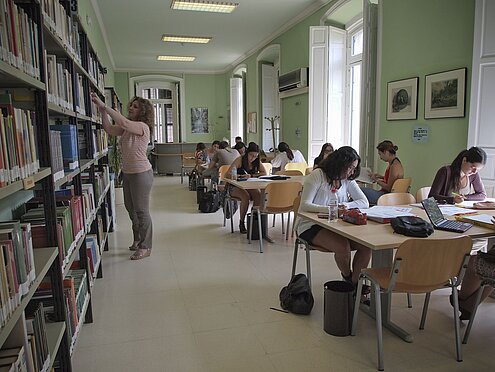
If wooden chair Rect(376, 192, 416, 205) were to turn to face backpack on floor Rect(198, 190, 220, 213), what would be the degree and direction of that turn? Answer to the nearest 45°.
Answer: approximately 135° to its right

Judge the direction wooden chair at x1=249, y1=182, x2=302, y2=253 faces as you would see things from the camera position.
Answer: facing away from the viewer and to the left of the viewer

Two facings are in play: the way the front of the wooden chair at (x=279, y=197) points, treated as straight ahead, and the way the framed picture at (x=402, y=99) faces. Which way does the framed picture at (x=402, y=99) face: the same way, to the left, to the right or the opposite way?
to the left

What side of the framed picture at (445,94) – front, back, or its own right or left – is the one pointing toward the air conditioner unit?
right

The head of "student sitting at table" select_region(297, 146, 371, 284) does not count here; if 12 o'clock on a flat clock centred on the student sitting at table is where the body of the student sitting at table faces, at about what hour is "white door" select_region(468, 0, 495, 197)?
The white door is roughly at 9 o'clock from the student sitting at table.

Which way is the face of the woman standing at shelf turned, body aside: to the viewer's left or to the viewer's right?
to the viewer's left

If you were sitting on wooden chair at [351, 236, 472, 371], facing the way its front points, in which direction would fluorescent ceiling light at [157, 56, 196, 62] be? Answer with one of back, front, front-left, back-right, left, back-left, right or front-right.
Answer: front

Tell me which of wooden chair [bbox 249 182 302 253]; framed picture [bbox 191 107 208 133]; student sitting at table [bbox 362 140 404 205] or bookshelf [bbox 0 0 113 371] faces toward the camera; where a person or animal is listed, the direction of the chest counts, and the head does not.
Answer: the framed picture

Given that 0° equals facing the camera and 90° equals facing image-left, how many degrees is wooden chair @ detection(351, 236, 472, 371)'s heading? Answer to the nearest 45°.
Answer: approximately 135°

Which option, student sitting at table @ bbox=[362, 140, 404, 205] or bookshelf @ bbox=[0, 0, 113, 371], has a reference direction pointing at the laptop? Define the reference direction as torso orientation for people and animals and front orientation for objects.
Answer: the bookshelf

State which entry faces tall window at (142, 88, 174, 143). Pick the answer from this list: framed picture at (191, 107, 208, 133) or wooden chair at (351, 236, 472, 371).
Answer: the wooden chair

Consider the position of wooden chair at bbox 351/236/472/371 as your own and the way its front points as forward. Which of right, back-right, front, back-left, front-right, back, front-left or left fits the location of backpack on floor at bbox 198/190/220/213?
front

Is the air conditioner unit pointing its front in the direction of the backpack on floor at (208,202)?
yes

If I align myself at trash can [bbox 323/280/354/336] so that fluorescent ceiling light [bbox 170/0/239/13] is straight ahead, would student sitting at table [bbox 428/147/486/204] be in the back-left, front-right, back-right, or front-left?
front-right

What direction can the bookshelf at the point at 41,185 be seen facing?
to the viewer's right

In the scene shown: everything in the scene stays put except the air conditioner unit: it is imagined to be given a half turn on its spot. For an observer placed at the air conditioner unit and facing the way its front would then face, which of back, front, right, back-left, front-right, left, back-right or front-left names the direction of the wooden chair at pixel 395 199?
back-right

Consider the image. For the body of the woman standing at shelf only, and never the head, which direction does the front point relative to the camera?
to the viewer's left

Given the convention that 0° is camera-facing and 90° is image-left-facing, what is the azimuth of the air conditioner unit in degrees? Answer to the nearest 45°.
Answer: approximately 45°

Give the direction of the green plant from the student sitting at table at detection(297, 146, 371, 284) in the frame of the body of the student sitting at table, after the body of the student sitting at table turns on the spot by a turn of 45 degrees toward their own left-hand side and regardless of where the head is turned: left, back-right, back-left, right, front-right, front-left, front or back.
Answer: back-left
